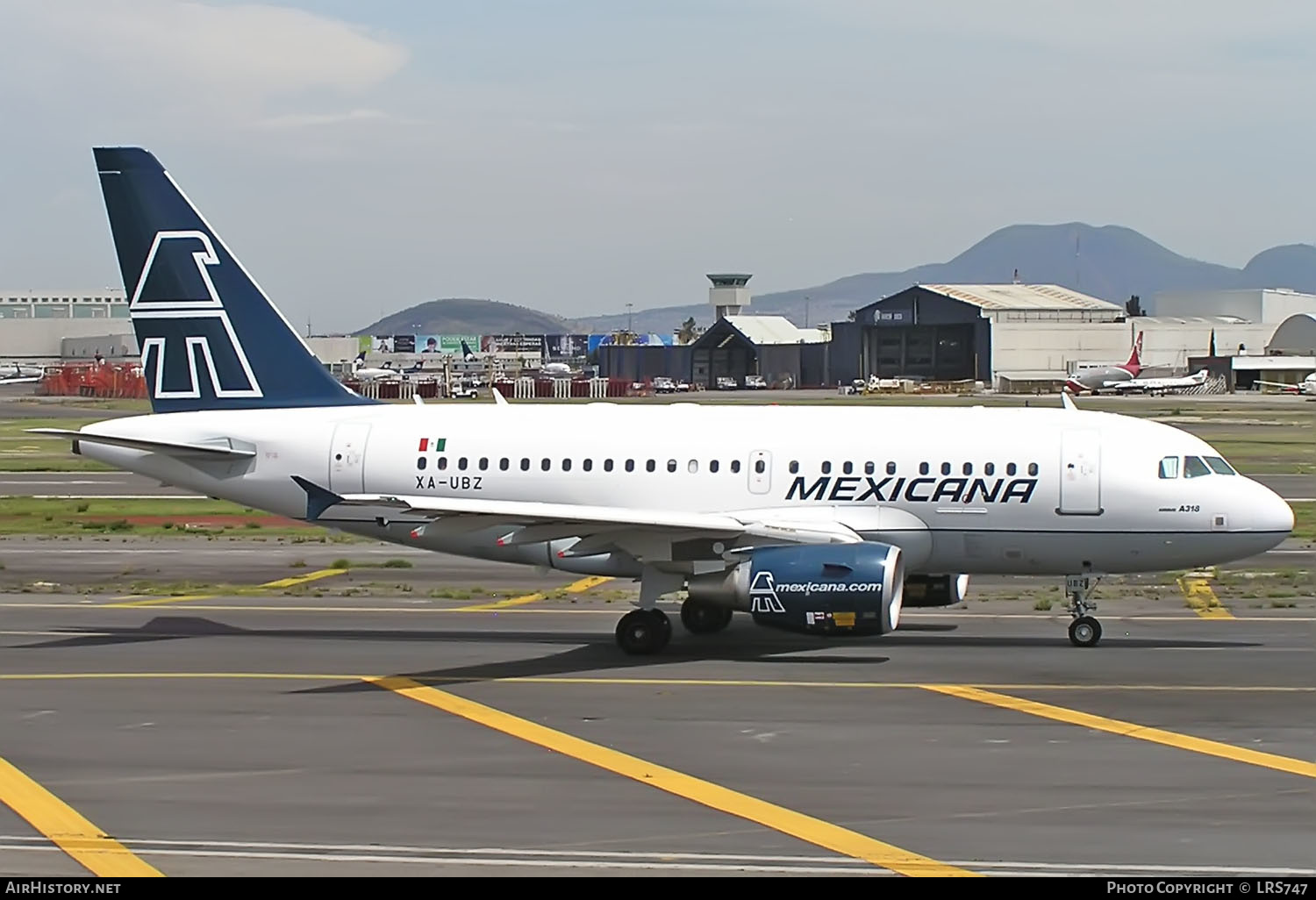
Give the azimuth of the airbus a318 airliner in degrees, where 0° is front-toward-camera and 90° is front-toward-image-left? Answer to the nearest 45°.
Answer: approximately 270°
